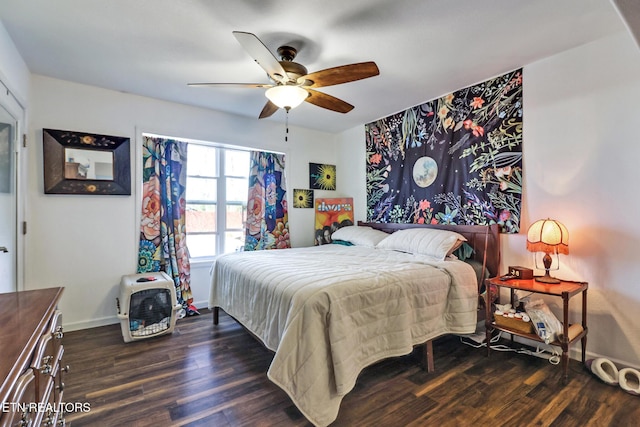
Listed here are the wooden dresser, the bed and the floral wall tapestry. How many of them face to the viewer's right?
1

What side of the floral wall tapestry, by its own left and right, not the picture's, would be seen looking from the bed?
front

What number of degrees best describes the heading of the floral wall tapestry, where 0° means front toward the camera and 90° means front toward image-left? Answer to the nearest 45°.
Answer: approximately 45°

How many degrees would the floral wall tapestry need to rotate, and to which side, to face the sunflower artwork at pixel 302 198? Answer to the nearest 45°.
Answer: approximately 45° to its right

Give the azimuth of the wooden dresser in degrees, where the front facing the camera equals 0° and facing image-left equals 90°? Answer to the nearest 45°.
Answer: approximately 270°

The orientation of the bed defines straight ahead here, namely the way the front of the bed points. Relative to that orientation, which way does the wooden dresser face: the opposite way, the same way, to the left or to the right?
the opposite way

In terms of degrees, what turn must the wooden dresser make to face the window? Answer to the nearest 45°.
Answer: approximately 45° to its left

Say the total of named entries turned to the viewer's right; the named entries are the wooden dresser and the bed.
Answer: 1

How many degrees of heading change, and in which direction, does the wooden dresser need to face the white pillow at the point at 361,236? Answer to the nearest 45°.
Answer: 0° — it already faces it

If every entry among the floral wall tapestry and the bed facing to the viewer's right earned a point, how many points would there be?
0

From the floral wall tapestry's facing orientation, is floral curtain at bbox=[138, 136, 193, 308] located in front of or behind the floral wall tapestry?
in front

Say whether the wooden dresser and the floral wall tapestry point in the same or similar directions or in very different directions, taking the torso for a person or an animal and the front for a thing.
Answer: very different directions

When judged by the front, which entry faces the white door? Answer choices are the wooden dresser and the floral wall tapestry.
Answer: the floral wall tapestry
